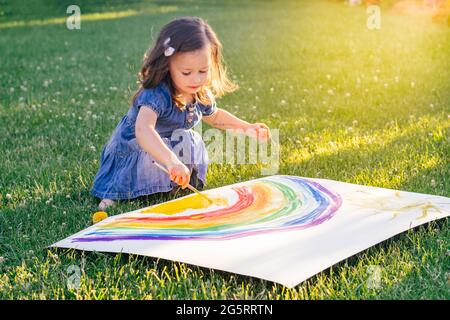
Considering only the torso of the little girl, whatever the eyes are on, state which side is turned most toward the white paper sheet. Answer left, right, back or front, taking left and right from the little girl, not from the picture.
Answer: front

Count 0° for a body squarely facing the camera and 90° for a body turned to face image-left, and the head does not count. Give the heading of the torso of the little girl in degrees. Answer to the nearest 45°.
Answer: approximately 315°

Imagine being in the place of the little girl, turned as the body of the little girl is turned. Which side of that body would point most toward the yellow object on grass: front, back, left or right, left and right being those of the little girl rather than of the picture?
right

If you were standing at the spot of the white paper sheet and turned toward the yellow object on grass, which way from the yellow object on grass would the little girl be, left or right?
right

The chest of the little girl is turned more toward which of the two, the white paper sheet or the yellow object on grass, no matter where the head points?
the white paper sheet

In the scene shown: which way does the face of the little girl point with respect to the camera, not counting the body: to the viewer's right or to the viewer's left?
to the viewer's right
